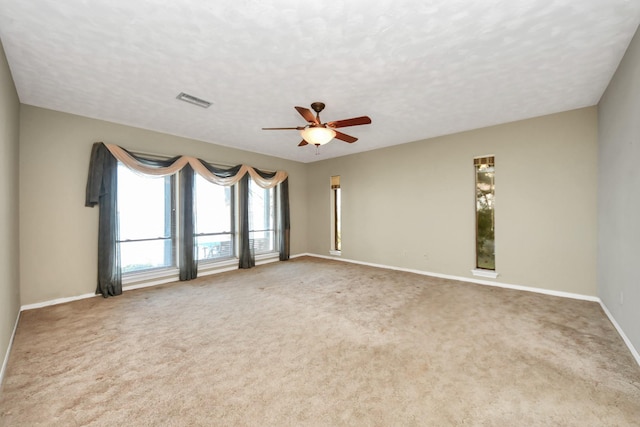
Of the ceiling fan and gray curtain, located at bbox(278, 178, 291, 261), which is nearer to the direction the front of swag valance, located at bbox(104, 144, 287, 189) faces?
the ceiling fan

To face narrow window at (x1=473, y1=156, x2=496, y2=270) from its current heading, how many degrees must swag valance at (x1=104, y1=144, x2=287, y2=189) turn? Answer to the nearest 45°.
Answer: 0° — it already faces it

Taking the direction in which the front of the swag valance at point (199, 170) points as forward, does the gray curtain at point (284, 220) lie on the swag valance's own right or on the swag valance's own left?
on the swag valance's own left

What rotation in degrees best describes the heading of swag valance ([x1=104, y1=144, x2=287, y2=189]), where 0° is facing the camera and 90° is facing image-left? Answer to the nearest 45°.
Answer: approximately 315°

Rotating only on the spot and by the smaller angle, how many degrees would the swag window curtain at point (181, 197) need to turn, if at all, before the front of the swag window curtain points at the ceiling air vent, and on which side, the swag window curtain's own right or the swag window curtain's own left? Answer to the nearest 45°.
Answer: approximately 45° to the swag window curtain's own right

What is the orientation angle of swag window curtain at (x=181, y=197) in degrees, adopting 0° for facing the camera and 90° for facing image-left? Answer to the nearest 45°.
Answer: approximately 315°

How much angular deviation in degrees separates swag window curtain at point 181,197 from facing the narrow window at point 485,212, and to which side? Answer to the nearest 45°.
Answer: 0° — it already faces it
